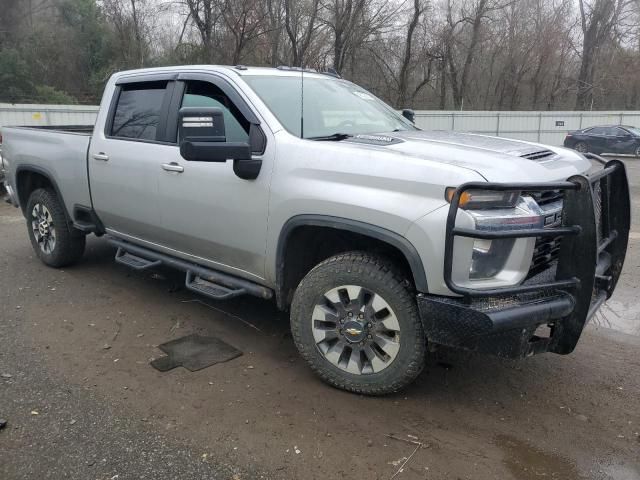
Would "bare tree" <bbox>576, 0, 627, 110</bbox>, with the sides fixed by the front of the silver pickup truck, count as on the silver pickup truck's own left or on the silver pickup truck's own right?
on the silver pickup truck's own left

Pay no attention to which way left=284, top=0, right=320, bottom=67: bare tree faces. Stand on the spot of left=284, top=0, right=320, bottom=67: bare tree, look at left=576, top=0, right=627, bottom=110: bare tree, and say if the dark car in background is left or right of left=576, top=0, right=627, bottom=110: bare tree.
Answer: right

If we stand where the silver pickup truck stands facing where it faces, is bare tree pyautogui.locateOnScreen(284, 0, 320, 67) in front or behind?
behind

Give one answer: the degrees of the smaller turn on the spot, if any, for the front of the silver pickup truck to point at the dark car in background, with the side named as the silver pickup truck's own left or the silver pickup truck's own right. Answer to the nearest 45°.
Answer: approximately 90° to the silver pickup truck's own left

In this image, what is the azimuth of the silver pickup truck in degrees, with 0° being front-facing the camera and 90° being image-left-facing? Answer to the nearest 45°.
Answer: approximately 315°
